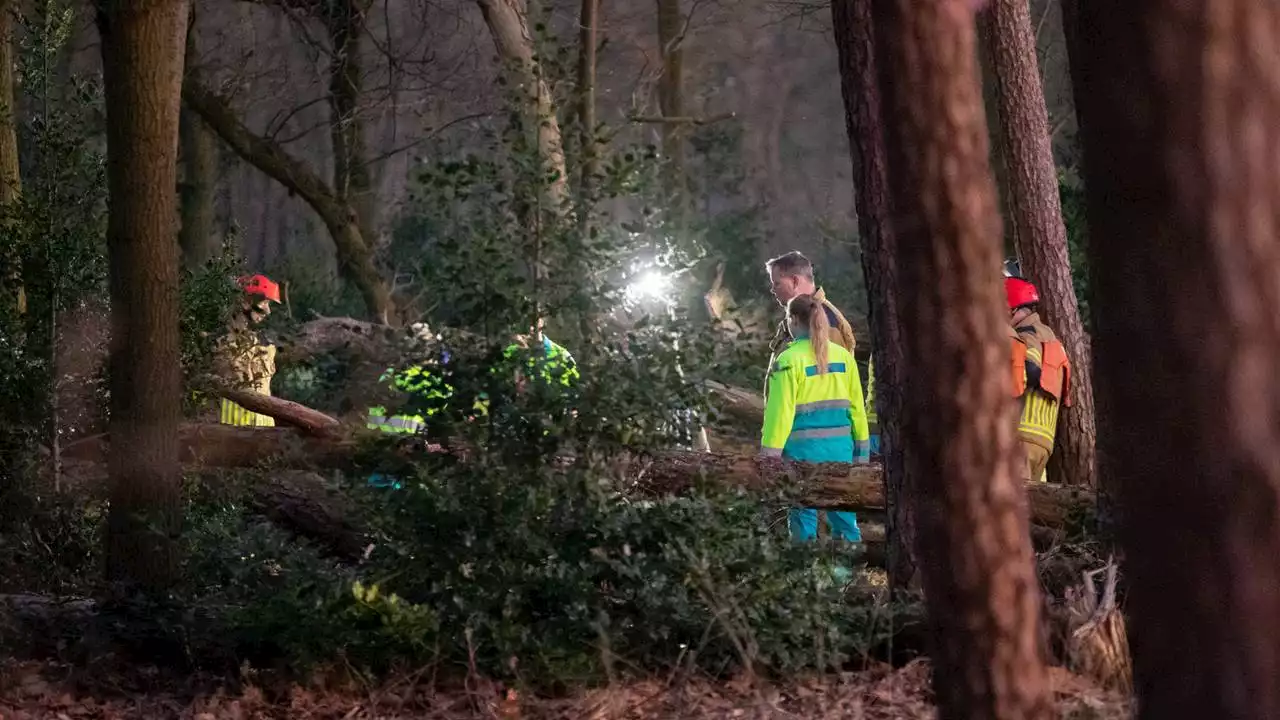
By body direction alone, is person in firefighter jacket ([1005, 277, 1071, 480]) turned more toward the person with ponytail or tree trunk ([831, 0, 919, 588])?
the person with ponytail

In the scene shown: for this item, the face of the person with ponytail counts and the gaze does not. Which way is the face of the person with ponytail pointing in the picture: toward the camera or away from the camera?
away from the camera

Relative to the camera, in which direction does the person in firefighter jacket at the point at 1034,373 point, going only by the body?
to the viewer's left

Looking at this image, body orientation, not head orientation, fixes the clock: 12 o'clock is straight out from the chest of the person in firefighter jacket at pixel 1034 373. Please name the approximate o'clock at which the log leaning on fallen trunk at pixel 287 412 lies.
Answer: The log leaning on fallen trunk is roughly at 12 o'clock from the person in firefighter jacket.

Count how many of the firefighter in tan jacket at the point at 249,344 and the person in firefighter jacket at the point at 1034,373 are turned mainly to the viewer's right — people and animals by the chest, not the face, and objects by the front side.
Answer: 1

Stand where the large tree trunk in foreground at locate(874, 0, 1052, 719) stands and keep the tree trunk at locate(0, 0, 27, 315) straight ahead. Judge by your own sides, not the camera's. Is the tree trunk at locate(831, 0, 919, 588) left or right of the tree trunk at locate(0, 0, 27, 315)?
right

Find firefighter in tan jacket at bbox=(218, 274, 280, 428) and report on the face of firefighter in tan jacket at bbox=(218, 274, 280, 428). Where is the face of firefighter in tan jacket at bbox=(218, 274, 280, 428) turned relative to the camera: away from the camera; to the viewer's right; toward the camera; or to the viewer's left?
to the viewer's right

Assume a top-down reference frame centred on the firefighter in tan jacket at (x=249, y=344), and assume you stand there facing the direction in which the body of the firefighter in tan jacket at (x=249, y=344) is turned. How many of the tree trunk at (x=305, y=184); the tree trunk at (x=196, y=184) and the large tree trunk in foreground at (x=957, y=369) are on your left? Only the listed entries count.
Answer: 2

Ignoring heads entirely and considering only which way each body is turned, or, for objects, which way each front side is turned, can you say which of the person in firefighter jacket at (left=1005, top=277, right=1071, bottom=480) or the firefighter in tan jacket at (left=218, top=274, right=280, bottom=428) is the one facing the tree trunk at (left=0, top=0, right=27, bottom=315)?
the person in firefighter jacket at (left=1005, top=277, right=1071, bottom=480)

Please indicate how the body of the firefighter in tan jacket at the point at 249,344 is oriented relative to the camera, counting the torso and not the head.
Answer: to the viewer's right

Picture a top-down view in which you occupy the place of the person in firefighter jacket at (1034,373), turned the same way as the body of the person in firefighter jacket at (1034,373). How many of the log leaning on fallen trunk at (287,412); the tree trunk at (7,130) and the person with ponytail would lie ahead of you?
3
